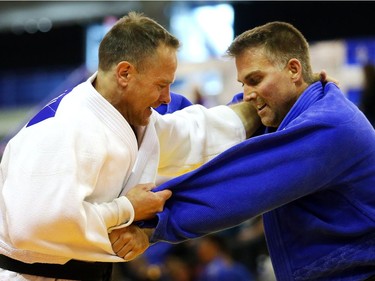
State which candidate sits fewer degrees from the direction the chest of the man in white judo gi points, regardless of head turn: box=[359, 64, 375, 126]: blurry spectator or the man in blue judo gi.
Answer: the man in blue judo gi

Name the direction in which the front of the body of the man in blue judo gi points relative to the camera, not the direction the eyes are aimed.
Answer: to the viewer's left

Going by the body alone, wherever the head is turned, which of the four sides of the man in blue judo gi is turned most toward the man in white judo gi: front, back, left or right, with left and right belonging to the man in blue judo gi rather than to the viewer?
front

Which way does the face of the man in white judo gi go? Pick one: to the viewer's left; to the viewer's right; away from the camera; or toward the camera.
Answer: to the viewer's right

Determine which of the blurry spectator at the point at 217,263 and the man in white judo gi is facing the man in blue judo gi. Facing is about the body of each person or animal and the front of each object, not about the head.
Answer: the man in white judo gi

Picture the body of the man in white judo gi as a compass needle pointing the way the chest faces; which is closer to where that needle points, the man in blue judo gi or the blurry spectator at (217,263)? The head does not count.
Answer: the man in blue judo gi

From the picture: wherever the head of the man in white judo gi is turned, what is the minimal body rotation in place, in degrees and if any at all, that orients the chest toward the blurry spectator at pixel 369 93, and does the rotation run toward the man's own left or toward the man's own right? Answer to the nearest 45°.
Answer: approximately 45° to the man's own left

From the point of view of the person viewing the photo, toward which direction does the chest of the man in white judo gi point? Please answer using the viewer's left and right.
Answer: facing to the right of the viewer
